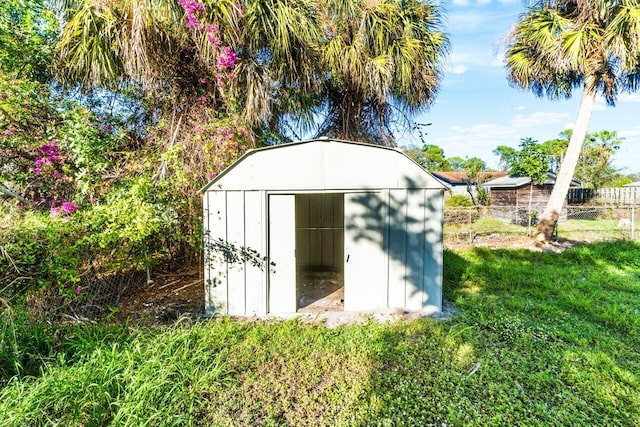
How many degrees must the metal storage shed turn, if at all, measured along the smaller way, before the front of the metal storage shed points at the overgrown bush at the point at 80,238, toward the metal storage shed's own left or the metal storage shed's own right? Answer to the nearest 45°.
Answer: approximately 90° to the metal storage shed's own right

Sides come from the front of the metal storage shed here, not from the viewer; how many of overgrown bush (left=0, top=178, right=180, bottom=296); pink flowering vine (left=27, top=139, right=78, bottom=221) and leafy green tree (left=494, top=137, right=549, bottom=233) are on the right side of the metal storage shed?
2

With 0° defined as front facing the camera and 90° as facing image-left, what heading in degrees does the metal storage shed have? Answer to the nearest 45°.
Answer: approximately 0°

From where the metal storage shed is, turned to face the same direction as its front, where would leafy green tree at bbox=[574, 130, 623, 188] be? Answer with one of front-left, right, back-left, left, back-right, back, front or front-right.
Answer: back-left

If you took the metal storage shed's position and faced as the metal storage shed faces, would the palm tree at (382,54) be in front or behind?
behind

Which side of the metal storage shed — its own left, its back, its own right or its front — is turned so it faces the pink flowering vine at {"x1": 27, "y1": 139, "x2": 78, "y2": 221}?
right

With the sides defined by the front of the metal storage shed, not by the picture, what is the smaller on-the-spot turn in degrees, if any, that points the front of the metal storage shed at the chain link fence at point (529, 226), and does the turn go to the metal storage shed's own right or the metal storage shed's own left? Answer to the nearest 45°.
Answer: approximately 135° to the metal storage shed's own left

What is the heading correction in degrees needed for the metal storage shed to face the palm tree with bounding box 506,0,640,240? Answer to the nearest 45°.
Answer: approximately 135° to its left

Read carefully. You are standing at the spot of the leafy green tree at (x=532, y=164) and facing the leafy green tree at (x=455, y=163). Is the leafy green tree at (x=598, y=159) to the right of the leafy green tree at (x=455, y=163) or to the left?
right

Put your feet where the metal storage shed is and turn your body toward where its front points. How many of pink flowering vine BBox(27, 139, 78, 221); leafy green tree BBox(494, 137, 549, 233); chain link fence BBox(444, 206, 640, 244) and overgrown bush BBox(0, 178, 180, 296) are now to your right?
2
